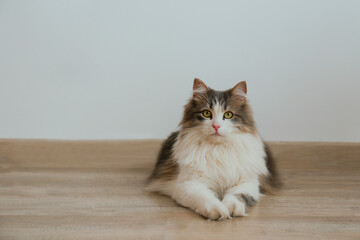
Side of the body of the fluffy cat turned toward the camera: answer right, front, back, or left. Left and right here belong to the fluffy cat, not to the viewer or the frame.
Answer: front
